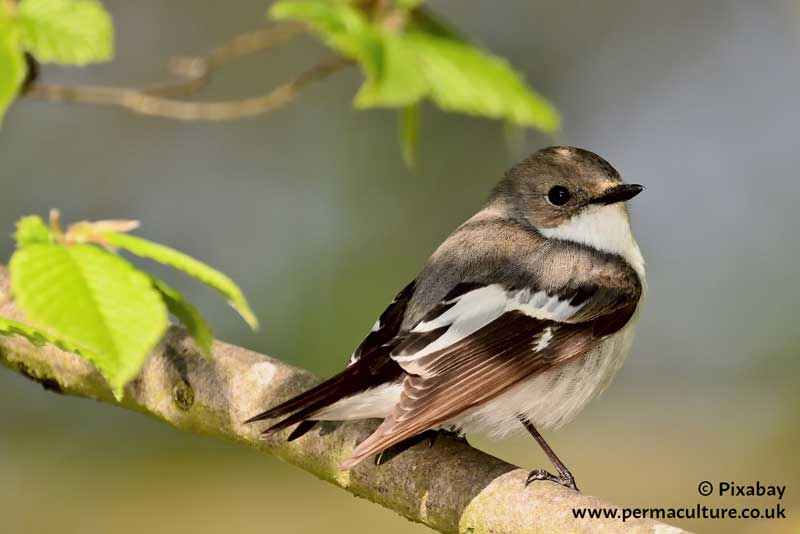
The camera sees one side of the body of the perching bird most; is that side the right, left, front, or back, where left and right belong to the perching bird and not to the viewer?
right

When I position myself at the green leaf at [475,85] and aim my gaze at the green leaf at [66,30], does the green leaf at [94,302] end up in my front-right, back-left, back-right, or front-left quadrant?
front-left

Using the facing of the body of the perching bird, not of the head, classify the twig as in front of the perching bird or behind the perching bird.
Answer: behind
